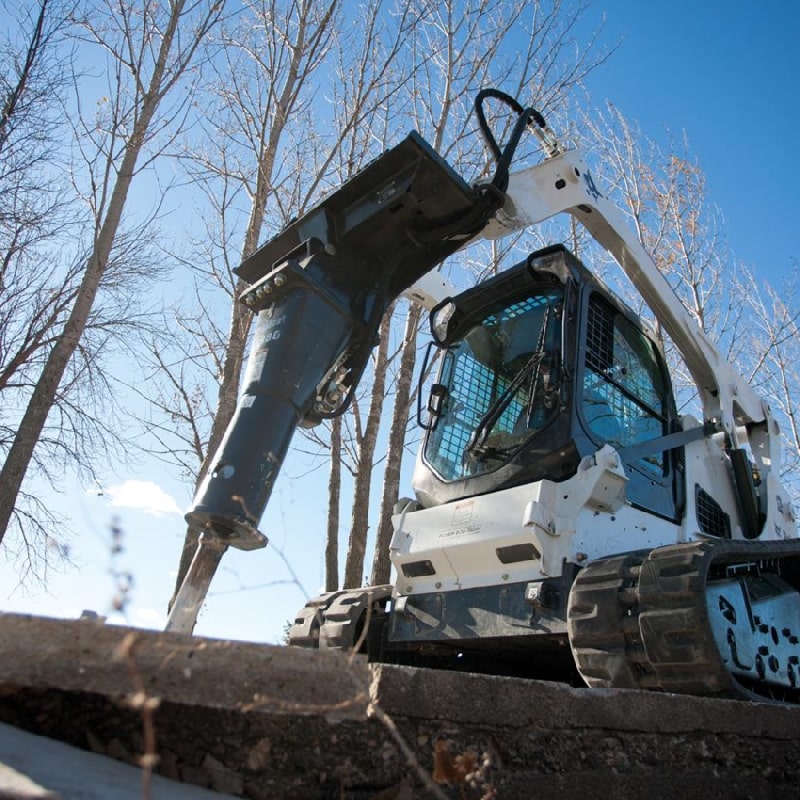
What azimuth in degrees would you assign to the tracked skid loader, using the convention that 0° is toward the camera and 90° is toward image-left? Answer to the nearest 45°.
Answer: approximately 45°
